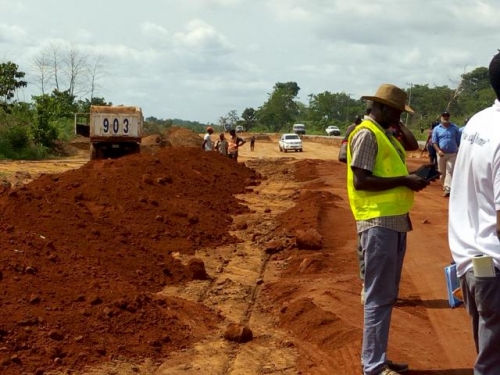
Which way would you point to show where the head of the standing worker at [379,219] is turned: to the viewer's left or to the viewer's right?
to the viewer's right

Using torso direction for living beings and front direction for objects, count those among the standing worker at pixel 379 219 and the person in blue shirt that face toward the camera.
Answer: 1

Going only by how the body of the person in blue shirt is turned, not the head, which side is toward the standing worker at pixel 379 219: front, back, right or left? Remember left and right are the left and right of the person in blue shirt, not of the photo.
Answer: front

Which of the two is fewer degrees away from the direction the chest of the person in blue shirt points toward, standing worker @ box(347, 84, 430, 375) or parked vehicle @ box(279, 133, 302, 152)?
the standing worker

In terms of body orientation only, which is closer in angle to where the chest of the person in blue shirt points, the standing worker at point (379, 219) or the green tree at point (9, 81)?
the standing worker

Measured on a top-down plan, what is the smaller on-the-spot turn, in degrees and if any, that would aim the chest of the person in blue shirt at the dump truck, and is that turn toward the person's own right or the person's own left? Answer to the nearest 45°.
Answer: approximately 135° to the person's own right

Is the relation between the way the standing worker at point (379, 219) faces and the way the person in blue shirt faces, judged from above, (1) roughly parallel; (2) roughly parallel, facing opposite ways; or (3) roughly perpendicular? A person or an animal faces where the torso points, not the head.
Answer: roughly perpendicular

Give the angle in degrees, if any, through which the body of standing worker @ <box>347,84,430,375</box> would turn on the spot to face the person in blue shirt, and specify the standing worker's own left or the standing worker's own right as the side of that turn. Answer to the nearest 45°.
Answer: approximately 90° to the standing worker's own left

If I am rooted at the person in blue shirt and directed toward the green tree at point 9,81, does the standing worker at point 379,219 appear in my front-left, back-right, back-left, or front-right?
back-left

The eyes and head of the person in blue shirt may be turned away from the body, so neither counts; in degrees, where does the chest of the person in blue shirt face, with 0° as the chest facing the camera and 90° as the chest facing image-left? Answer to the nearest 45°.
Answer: approximately 0°

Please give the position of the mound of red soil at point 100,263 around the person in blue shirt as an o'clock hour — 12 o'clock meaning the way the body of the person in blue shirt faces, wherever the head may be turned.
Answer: The mound of red soil is roughly at 1 o'clock from the person in blue shirt.

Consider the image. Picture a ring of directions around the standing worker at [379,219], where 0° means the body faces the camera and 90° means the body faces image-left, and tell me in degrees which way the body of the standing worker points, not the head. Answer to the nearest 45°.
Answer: approximately 270°

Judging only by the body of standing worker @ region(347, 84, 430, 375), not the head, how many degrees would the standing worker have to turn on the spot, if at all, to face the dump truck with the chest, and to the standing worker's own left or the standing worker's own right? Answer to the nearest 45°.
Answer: approximately 135° to the standing worker's own left
